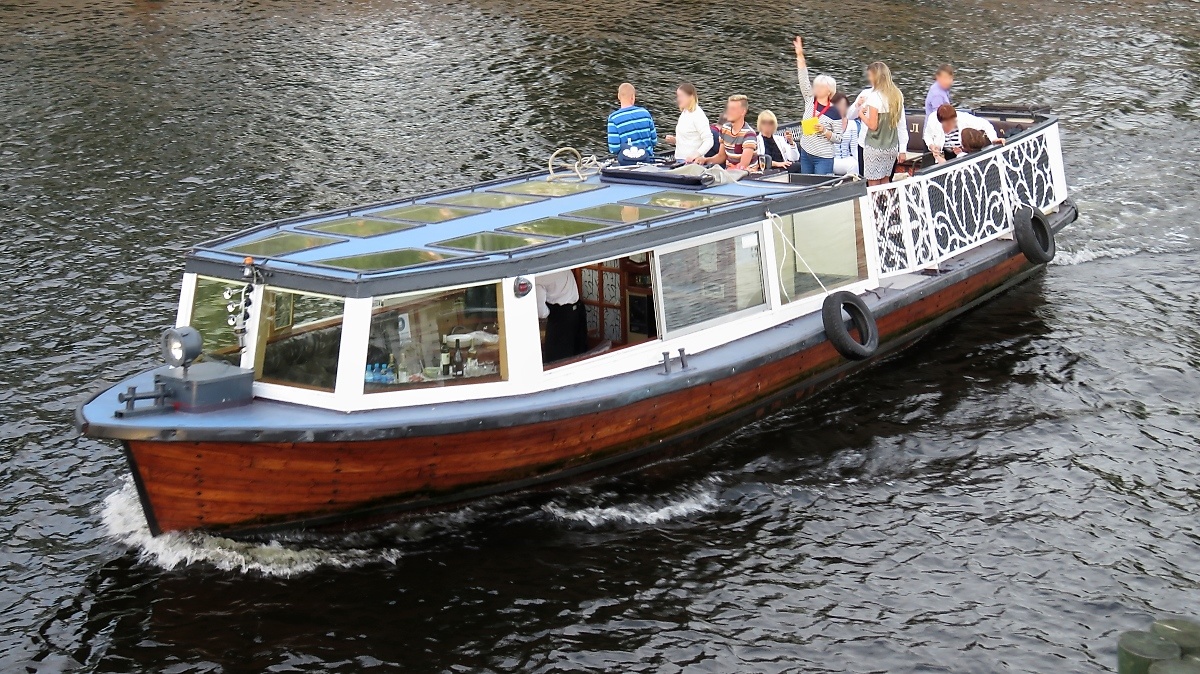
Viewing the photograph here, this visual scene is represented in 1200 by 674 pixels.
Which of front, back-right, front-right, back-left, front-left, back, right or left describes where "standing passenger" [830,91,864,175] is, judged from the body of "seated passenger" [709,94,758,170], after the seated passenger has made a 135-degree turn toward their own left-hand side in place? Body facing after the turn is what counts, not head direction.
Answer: front

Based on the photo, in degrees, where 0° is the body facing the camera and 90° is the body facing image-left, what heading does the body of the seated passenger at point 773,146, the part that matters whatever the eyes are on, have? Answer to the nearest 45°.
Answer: approximately 0°

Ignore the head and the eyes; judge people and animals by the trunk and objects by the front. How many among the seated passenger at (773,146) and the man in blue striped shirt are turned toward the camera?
1

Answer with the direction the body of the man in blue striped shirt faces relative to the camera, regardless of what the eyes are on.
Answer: away from the camera
